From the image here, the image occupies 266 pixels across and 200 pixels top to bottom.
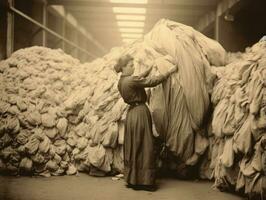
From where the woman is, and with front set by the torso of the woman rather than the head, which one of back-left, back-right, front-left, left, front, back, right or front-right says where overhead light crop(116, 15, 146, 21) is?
left

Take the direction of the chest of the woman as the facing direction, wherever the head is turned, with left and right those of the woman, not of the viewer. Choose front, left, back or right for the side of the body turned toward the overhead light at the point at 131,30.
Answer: left

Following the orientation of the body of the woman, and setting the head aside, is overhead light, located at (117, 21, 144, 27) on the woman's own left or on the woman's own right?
on the woman's own left

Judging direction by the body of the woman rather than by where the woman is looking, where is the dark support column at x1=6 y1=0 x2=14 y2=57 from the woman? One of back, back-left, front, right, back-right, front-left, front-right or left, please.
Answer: back-left

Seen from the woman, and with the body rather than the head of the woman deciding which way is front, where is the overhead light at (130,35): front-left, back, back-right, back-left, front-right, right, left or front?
left

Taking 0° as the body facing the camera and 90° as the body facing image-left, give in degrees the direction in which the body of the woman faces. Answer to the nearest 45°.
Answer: approximately 270°

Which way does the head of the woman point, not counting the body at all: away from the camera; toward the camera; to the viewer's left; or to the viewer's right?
to the viewer's right
